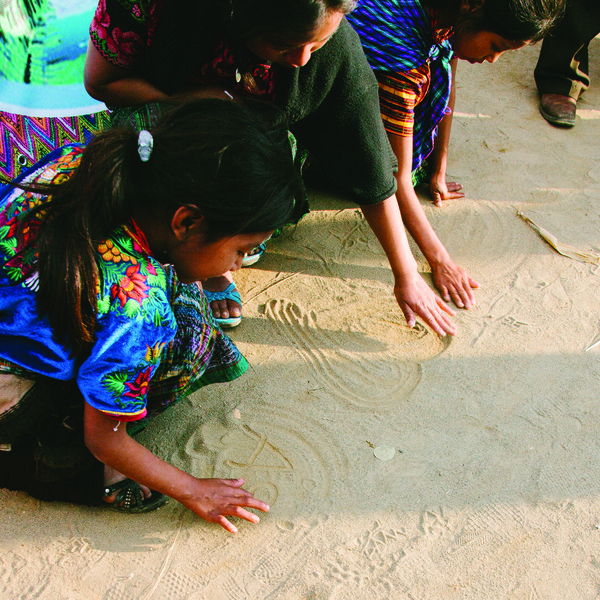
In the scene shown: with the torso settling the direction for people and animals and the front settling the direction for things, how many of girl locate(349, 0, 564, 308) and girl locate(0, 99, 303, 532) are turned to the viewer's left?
0

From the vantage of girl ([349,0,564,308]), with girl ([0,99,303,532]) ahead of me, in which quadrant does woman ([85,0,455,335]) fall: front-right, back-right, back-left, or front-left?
front-right

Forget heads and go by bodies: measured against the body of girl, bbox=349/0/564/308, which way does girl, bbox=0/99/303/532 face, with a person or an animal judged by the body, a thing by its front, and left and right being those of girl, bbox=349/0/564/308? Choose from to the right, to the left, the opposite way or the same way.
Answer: to the left

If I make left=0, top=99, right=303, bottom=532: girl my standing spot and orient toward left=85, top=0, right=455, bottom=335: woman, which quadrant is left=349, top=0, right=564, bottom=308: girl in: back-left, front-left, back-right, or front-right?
front-right

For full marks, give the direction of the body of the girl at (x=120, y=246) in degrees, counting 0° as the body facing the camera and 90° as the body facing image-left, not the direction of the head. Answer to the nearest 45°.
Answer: approximately 270°

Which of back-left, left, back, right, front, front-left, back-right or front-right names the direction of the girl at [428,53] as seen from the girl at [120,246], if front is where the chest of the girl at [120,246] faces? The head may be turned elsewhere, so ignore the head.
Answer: front-left

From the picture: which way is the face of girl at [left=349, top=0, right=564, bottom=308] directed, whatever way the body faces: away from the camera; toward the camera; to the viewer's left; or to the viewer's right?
to the viewer's right

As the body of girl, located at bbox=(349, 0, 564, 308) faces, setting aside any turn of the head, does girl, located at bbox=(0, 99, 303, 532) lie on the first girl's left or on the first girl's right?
on the first girl's right

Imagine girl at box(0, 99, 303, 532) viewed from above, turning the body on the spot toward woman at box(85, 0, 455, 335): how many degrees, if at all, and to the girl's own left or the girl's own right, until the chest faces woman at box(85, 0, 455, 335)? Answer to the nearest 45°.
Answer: approximately 45° to the girl's own left
